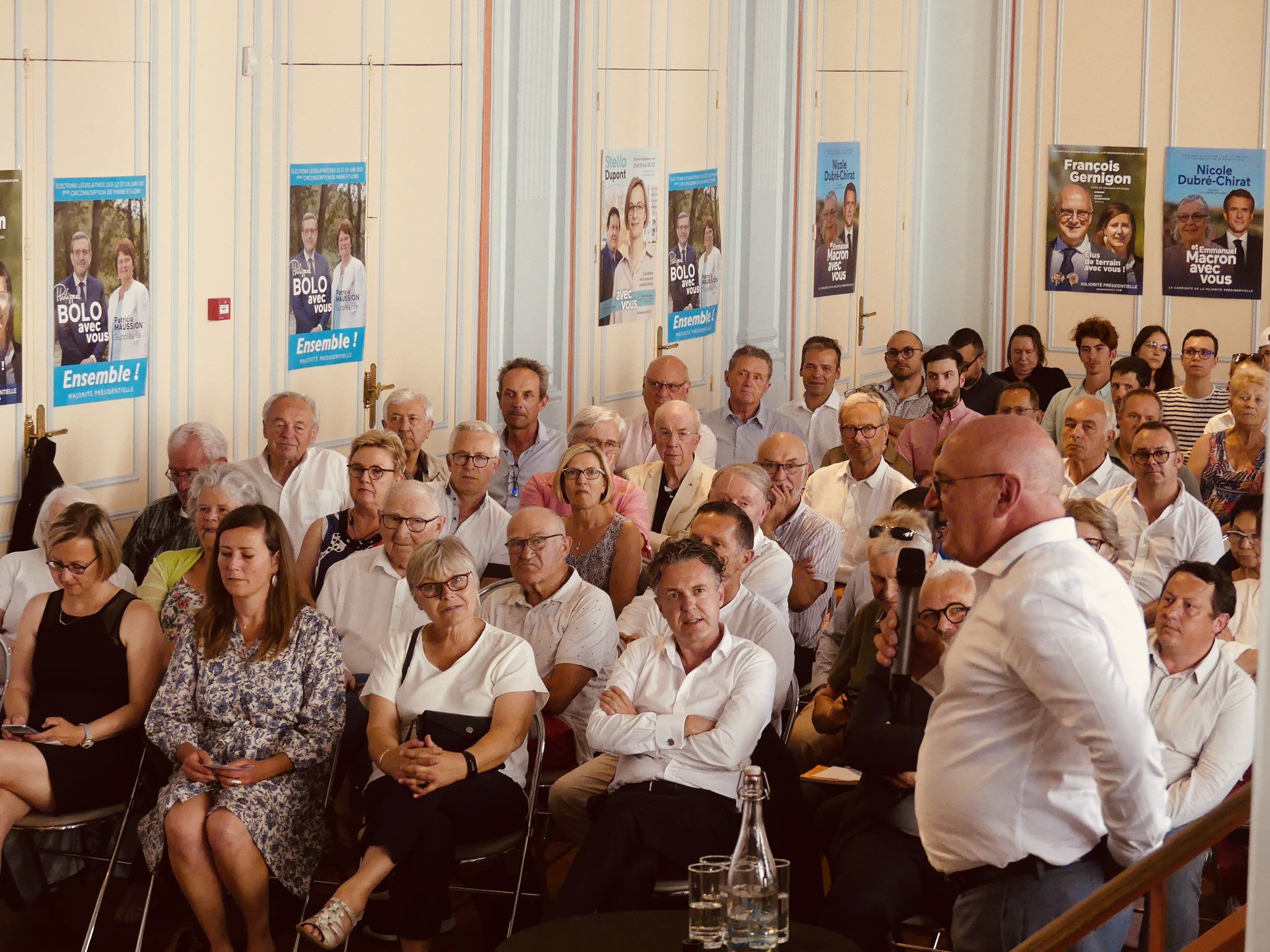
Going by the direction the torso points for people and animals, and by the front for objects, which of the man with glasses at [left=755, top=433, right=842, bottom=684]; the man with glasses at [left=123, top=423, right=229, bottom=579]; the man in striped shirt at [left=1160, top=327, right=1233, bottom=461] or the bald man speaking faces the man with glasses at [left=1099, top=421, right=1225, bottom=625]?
the man in striped shirt

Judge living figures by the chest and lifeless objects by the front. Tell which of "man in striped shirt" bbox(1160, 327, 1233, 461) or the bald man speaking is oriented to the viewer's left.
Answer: the bald man speaking

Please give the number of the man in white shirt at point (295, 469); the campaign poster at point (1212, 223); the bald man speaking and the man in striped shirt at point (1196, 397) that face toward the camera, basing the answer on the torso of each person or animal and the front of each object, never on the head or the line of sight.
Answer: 3

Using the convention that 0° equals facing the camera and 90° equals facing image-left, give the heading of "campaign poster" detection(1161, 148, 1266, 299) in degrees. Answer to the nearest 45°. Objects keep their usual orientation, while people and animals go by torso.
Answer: approximately 0°

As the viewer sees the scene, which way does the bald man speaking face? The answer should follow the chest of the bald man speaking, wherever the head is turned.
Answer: to the viewer's left

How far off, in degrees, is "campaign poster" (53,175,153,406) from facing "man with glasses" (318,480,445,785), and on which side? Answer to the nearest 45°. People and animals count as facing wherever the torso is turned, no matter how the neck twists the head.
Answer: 0° — it already faces them

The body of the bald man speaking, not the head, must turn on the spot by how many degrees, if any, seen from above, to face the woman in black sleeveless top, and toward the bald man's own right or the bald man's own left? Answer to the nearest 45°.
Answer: approximately 45° to the bald man's own right
